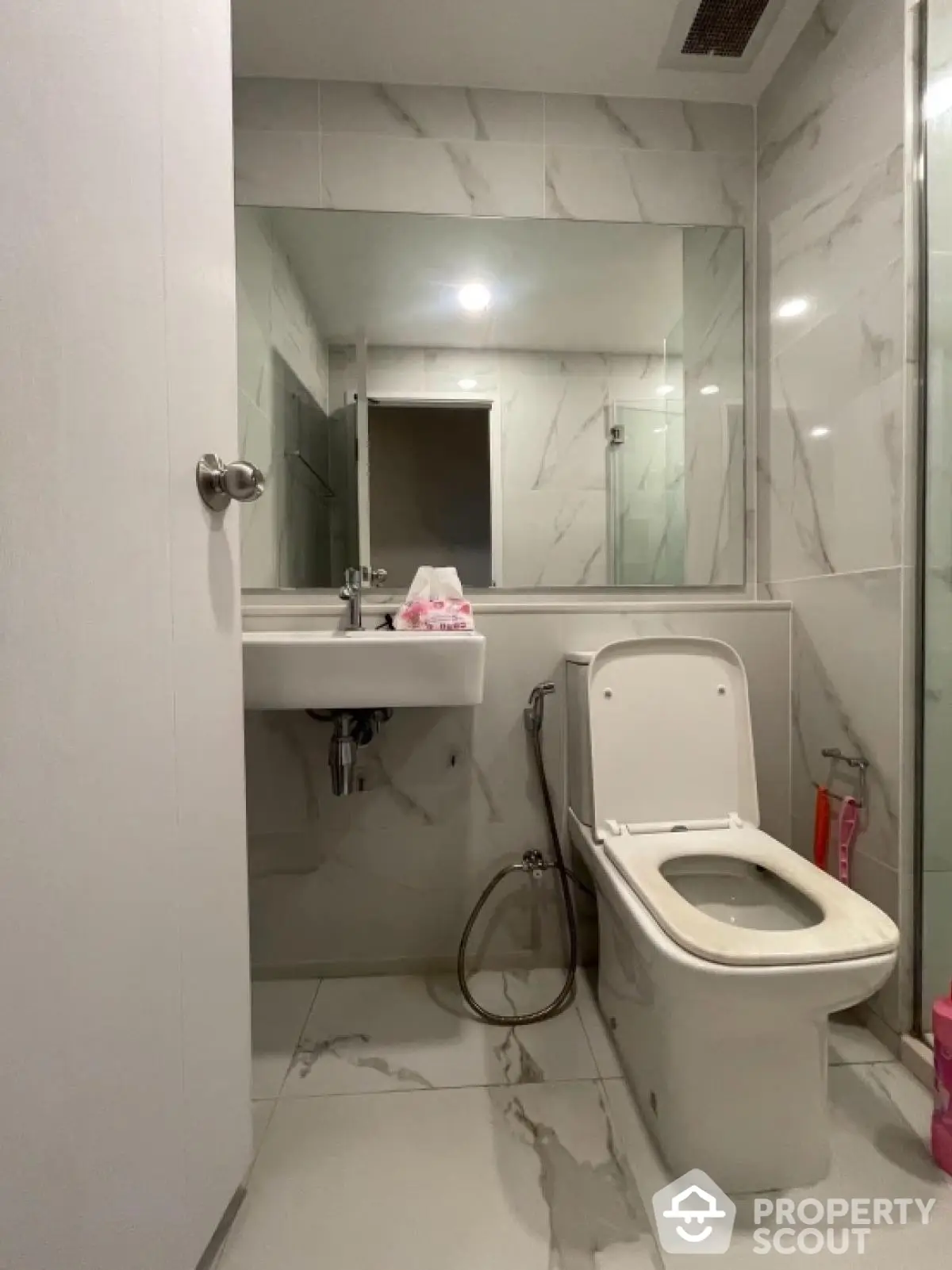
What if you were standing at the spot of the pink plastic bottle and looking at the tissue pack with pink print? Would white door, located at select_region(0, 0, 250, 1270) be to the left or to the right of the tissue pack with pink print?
left

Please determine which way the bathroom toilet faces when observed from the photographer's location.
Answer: facing the viewer and to the right of the viewer

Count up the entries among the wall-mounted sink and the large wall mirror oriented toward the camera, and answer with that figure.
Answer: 2

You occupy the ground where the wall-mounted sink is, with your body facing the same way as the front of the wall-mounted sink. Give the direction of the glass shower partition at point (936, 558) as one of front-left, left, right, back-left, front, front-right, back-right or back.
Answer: left

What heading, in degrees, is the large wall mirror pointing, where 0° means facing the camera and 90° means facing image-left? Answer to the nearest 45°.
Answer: approximately 0°

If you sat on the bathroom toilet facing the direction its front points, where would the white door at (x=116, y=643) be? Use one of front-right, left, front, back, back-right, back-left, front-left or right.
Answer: right
